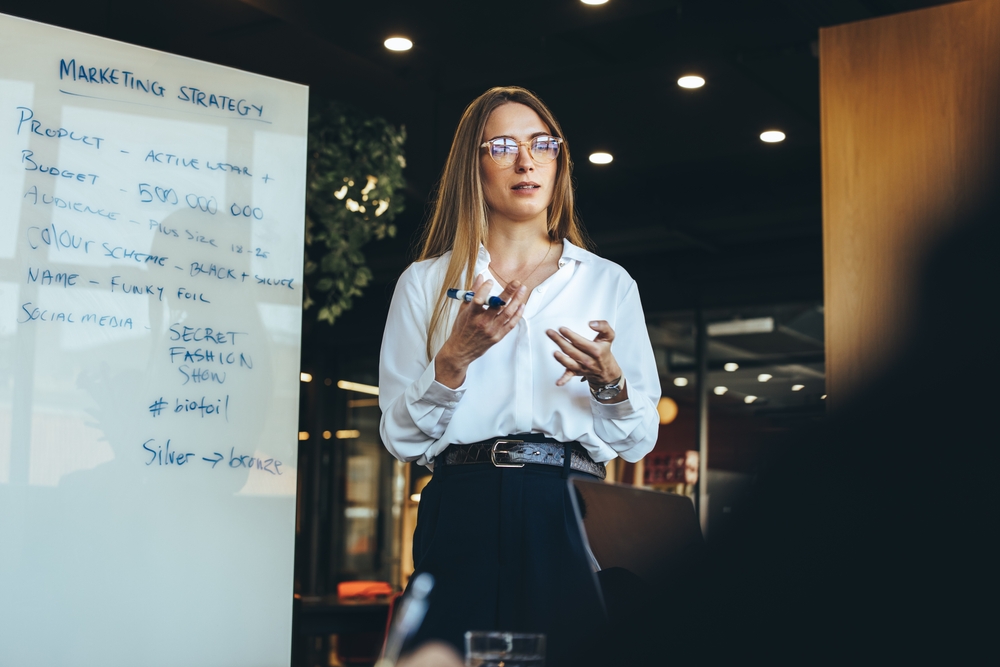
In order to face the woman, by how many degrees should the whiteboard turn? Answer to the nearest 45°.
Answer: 0° — it already faces them

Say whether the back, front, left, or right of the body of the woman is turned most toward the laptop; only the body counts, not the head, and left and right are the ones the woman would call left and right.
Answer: front

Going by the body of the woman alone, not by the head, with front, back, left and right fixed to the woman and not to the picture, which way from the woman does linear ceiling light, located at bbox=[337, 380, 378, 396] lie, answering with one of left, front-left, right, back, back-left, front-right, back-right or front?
back

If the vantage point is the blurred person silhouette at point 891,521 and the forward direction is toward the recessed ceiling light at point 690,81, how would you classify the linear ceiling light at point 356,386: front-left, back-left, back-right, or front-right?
front-left

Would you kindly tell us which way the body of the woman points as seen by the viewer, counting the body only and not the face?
toward the camera

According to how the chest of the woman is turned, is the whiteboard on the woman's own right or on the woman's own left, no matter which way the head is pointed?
on the woman's own right

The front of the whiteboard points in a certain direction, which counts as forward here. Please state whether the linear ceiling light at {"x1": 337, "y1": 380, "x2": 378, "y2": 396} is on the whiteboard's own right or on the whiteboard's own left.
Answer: on the whiteboard's own left

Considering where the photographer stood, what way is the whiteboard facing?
facing the viewer and to the right of the viewer

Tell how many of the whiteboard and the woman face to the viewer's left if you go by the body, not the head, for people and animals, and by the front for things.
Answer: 0

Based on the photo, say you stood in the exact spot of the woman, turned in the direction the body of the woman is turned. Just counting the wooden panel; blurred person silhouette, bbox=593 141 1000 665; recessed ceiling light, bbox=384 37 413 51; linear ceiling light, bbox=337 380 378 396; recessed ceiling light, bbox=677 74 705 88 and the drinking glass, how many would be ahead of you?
2

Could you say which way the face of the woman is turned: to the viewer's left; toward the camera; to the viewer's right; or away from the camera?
toward the camera

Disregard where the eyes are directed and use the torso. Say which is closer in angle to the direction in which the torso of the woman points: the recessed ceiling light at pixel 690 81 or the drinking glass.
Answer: the drinking glass

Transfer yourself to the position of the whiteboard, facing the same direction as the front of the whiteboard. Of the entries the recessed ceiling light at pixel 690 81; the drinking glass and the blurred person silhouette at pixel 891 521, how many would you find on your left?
1
